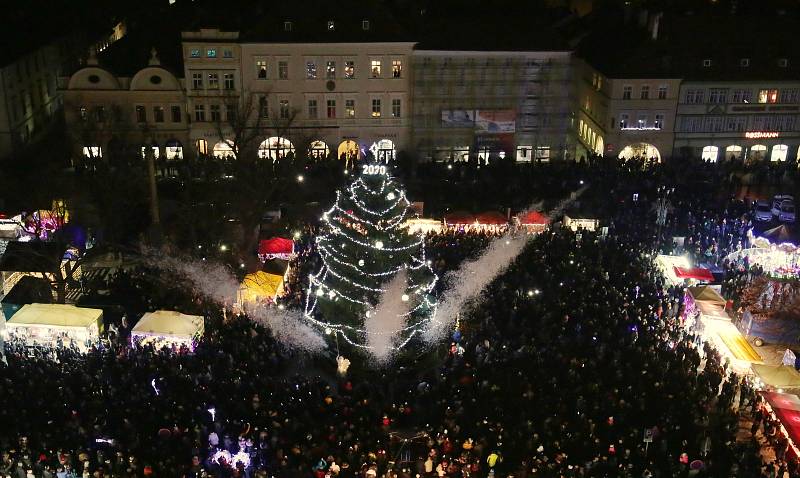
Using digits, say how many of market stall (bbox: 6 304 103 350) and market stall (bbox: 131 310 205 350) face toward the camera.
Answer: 2

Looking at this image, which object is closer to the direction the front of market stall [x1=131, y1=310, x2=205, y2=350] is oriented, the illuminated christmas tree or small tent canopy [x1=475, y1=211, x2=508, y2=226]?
the illuminated christmas tree

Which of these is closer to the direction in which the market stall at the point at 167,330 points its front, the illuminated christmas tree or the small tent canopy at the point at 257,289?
the illuminated christmas tree

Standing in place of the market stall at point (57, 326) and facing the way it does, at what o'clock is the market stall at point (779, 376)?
the market stall at point (779, 376) is roughly at 10 o'clock from the market stall at point (57, 326).

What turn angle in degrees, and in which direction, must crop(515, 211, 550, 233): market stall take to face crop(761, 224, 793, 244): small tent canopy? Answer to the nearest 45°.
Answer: approximately 90° to its left

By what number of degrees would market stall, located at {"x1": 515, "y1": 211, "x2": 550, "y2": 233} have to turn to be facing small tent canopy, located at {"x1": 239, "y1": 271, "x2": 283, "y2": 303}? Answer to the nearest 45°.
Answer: approximately 45° to its right

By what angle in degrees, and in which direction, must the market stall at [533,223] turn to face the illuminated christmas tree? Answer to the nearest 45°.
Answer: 0° — it already faces it

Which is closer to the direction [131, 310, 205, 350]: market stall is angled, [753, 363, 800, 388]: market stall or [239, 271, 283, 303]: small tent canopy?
the market stall

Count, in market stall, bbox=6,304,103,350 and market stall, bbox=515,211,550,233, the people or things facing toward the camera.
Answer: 2

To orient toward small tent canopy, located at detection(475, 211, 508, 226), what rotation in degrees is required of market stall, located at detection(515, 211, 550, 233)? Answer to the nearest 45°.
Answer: approximately 90° to its right

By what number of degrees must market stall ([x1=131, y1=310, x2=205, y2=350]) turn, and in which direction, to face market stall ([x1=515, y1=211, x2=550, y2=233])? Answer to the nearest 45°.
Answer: approximately 135° to its left

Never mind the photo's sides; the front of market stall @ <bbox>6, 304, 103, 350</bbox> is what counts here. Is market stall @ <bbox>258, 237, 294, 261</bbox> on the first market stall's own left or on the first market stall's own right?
on the first market stall's own left
